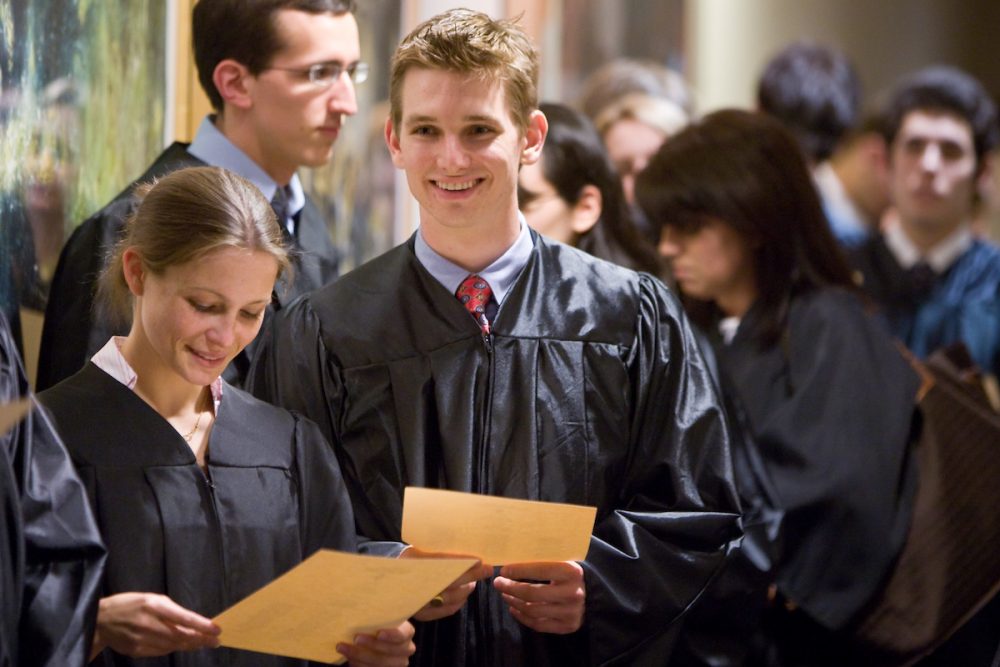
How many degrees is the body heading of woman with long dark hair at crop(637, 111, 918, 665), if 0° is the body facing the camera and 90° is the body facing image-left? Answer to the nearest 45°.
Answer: approximately 90°

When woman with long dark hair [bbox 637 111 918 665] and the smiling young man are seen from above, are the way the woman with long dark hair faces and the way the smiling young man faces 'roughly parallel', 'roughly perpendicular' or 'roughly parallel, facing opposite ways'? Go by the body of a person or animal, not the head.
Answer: roughly perpendicular

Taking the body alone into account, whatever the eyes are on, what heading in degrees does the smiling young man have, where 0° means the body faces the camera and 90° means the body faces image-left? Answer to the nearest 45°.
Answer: approximately 0°

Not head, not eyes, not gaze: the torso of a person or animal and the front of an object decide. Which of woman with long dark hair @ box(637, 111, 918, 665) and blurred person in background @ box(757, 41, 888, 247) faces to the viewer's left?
the woman with long dark hair
